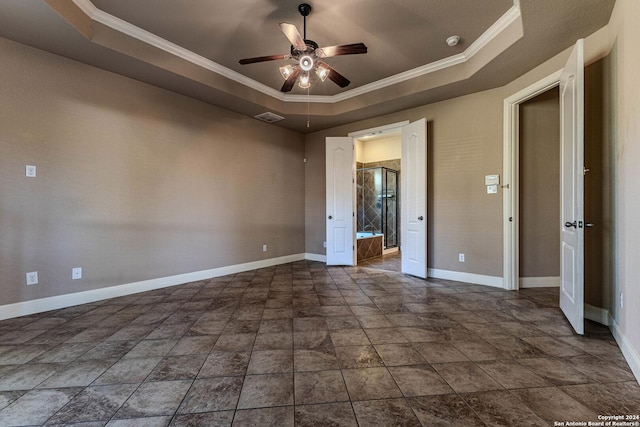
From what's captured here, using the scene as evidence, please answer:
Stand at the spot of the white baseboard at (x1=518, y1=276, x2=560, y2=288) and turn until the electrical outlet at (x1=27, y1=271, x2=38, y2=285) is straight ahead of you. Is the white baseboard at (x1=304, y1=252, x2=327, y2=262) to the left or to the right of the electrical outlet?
right

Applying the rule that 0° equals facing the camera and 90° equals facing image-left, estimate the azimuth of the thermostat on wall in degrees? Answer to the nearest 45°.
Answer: approximately 0°

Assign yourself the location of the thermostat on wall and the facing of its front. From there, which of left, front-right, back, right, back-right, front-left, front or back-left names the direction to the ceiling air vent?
right

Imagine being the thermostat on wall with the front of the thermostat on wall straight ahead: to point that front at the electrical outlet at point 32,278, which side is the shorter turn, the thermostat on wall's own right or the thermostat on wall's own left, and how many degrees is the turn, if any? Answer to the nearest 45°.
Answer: approximately 45° to the thermostat on wall's own right

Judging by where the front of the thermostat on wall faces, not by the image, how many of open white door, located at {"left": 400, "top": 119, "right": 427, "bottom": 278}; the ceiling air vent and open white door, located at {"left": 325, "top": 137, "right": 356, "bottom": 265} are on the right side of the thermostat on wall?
3

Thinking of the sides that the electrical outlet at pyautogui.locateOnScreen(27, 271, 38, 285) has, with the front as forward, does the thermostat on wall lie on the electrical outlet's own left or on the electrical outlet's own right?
on the electrical outlet's own left

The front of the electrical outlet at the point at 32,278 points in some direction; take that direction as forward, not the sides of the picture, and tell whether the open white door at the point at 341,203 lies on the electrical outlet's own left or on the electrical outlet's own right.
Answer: on the electrical outlet's own left

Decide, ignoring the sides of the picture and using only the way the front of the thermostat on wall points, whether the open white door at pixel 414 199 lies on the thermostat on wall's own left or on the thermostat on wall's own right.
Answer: on the thermostat on wall's own right
